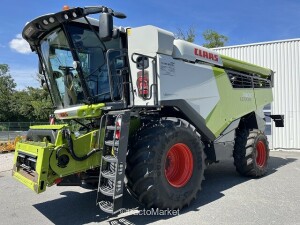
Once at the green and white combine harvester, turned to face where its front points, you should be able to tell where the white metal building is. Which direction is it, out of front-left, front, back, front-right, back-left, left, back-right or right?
back

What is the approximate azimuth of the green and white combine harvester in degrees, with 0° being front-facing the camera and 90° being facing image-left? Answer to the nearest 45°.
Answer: approximately 45°
